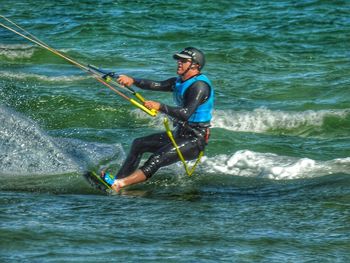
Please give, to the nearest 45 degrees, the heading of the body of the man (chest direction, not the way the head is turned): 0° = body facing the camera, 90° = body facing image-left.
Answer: approximately 90°
